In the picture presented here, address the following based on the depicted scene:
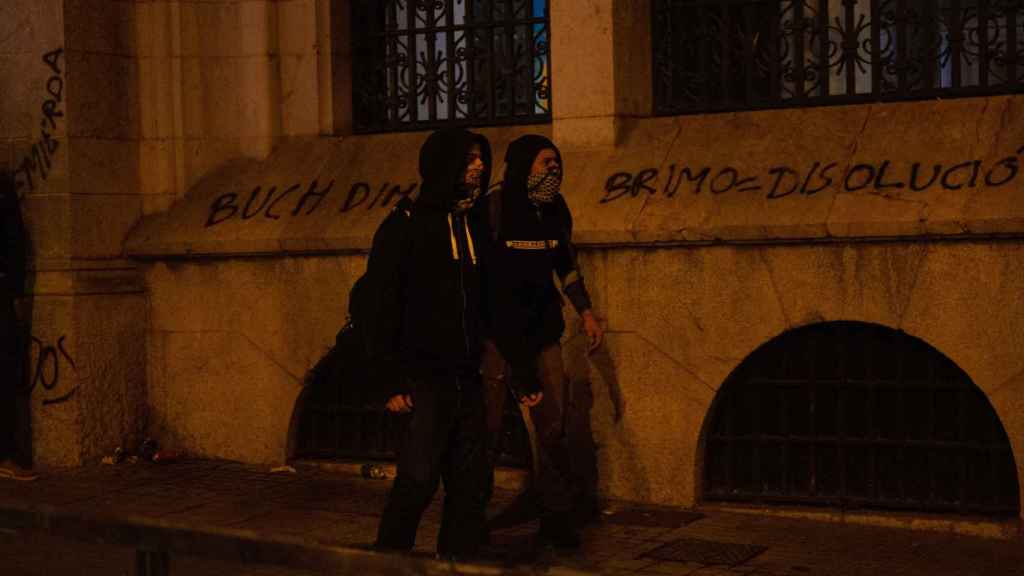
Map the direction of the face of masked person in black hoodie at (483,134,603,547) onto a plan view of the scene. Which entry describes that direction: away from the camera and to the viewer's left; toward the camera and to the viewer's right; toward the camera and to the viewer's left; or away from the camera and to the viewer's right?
toward the camera and to the viewer's right

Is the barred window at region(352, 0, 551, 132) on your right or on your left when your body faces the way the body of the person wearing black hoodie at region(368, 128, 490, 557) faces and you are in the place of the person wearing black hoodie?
on your left

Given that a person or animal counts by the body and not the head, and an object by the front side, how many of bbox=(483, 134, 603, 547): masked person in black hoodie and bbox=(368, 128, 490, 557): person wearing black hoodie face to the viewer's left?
0

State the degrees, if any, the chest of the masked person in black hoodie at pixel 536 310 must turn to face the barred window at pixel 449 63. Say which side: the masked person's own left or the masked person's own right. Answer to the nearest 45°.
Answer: approximately 135° to the masked person's own left

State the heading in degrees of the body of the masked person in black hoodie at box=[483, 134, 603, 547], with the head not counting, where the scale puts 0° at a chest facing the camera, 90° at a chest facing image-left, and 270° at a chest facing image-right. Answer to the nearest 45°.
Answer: approximately 315°

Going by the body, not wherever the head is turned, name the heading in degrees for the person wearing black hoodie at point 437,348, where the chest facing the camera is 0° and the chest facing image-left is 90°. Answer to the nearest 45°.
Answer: approximately 315°

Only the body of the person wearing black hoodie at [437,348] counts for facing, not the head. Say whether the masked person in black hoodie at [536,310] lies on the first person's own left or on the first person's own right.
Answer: on the first person's own left
